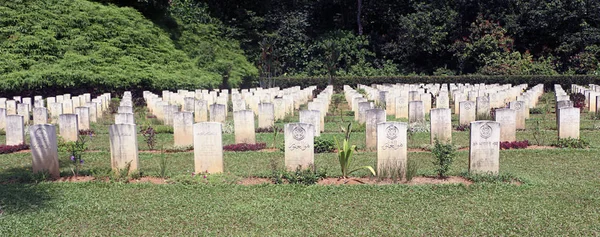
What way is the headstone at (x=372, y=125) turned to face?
toward the camera

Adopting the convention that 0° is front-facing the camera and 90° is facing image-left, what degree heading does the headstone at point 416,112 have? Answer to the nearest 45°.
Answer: approximately 0°

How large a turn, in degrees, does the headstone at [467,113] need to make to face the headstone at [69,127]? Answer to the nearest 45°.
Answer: approximately 45° to its right

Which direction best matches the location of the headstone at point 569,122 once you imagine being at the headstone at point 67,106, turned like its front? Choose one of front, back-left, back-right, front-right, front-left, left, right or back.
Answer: front-left

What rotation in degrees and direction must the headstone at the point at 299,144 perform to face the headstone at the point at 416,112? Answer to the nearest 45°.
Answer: approximately 135° to its left

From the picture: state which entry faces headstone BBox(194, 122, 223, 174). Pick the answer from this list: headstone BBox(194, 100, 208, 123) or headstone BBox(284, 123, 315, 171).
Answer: headstone BBox(194, 100, 208, 123)

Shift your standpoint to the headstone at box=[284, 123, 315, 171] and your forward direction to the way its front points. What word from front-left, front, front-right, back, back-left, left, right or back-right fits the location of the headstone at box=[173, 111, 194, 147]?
back-right

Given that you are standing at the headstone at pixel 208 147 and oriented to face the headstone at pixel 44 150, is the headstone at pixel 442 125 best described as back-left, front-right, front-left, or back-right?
back-right

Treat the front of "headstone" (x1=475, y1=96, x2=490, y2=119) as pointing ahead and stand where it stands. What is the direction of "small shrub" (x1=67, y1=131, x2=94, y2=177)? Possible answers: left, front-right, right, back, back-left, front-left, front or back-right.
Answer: front-right

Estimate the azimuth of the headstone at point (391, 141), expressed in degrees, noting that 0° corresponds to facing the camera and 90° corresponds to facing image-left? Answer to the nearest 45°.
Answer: approximately 0°

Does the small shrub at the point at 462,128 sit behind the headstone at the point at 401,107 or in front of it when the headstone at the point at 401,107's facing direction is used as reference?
in front

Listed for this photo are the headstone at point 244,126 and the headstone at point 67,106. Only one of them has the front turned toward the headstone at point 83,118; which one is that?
the headstone at point 67,106

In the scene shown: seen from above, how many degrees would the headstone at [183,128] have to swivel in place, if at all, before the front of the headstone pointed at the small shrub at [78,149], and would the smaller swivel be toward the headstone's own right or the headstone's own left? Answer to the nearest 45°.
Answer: approximately 45° to the headstone's own right

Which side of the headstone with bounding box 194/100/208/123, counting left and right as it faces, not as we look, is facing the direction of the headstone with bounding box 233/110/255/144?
front

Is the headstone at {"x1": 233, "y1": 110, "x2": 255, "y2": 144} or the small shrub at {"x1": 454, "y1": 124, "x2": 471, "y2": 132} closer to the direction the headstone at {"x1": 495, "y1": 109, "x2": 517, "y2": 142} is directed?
the headstone

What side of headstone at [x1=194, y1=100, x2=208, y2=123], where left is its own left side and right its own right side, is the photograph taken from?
front
